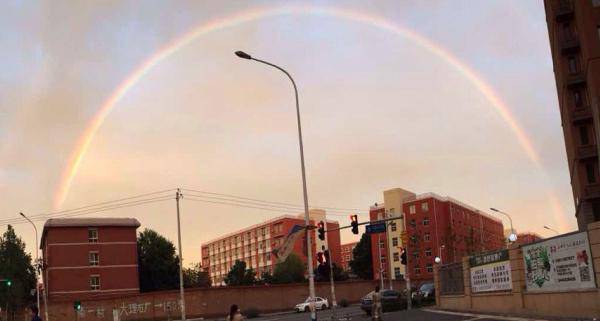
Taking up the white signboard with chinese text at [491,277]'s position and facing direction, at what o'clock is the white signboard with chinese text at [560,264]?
the white signboard with chinese text at [560,264] is roughly at 10 o'clock from the white signboard with chinese text at [491,277].

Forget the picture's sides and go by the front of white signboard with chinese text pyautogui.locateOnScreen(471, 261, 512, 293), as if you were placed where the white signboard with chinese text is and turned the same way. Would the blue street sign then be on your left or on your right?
on your right

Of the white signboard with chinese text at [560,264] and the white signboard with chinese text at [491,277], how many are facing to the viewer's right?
0

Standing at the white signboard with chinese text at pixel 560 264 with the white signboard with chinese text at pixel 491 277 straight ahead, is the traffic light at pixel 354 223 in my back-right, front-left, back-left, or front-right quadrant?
front-left

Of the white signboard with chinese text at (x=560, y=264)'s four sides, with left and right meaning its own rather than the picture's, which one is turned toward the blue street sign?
right

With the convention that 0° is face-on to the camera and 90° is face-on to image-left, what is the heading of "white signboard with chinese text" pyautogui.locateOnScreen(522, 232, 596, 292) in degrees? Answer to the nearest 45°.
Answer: approximately 45°

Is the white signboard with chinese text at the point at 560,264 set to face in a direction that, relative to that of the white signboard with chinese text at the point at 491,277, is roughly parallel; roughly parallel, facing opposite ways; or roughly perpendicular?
roughly parallel

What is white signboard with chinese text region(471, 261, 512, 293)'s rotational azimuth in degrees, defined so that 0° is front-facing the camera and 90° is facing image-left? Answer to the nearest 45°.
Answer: approximately 45°

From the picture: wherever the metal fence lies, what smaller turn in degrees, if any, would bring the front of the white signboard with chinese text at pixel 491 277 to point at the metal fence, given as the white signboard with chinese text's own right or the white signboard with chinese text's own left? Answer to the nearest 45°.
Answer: approximately 135° to the white signboard with chinese text's own right
